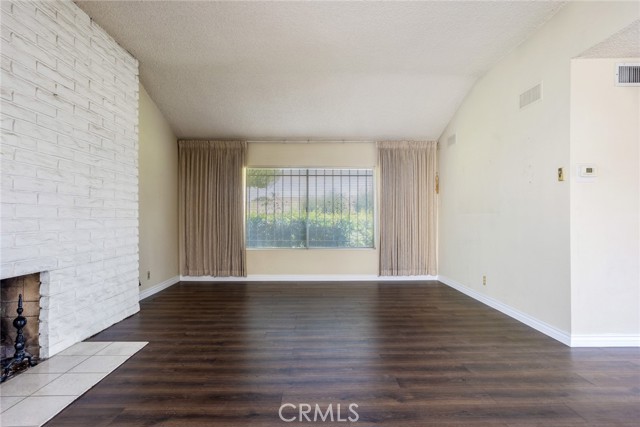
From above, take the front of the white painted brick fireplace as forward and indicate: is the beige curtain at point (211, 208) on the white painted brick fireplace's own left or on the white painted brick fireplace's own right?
on the white painted brick fireplace's own left

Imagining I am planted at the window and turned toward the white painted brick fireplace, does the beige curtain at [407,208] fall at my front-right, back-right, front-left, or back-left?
back-left

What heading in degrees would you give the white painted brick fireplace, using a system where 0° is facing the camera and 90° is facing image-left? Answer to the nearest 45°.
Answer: approximately 315°

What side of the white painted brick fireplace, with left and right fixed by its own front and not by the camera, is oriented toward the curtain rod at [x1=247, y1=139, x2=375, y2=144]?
left

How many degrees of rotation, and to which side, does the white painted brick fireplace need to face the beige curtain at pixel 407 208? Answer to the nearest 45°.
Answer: approximately 45° to its left

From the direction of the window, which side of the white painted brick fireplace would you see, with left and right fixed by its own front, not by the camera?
left
